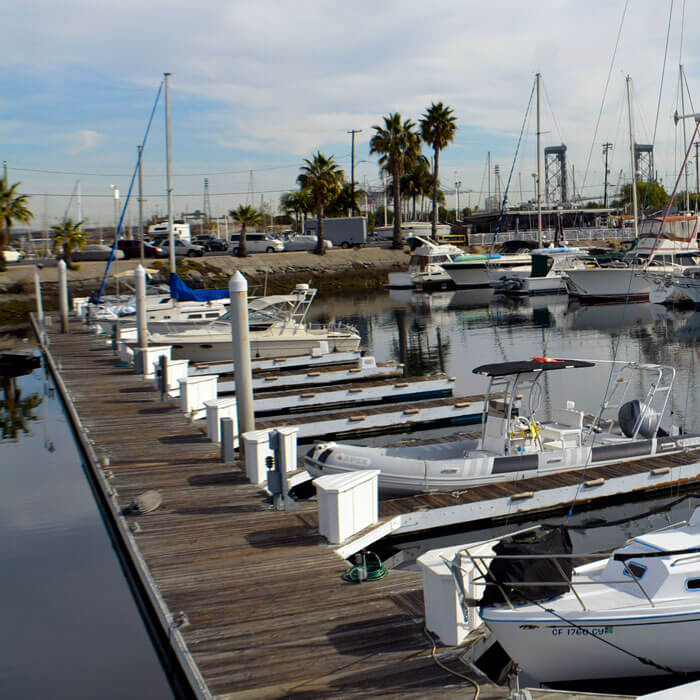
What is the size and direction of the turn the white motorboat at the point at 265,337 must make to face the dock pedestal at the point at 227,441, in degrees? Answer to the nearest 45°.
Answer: approximately 90° to its left

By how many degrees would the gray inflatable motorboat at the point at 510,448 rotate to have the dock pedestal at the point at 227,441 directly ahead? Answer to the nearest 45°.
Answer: approximately 45° to its right

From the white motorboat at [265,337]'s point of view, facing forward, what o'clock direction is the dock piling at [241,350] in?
The dock piling is roughly at 9 o'clock from the white motorboat.

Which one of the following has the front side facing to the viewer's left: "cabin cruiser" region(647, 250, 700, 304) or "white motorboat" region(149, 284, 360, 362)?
the white motorboat

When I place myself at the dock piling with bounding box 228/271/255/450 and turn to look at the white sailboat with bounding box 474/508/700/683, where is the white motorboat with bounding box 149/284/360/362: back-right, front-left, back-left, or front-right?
back-left

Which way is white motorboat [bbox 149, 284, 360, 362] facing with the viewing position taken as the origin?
facing to the left of the viewer

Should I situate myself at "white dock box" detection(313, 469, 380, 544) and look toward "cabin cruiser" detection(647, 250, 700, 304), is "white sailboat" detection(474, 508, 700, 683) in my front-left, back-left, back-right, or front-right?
back-right

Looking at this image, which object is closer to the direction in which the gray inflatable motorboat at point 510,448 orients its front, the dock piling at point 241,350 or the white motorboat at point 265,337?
the dock piling

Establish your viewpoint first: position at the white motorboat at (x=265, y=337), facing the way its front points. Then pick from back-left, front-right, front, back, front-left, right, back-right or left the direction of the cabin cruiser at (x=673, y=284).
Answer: back-right

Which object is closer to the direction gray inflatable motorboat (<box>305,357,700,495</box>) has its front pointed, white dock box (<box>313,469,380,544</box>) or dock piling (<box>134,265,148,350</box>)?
the white dock box

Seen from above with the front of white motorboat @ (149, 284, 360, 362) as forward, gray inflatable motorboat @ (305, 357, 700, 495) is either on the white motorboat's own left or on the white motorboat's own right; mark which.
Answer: on the white motorboat's own left
